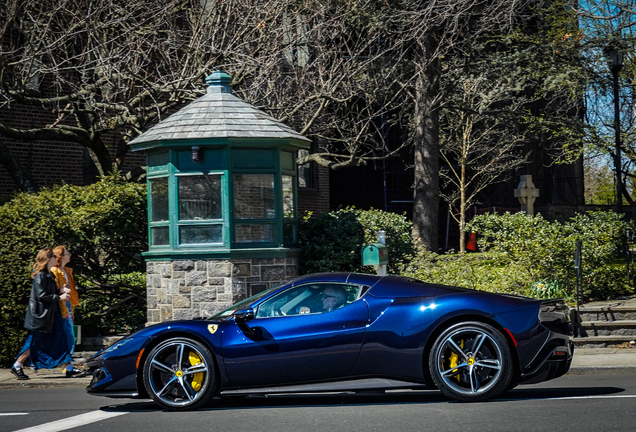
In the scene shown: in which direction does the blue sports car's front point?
to the viewer's left

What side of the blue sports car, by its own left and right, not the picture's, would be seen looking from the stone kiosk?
right
